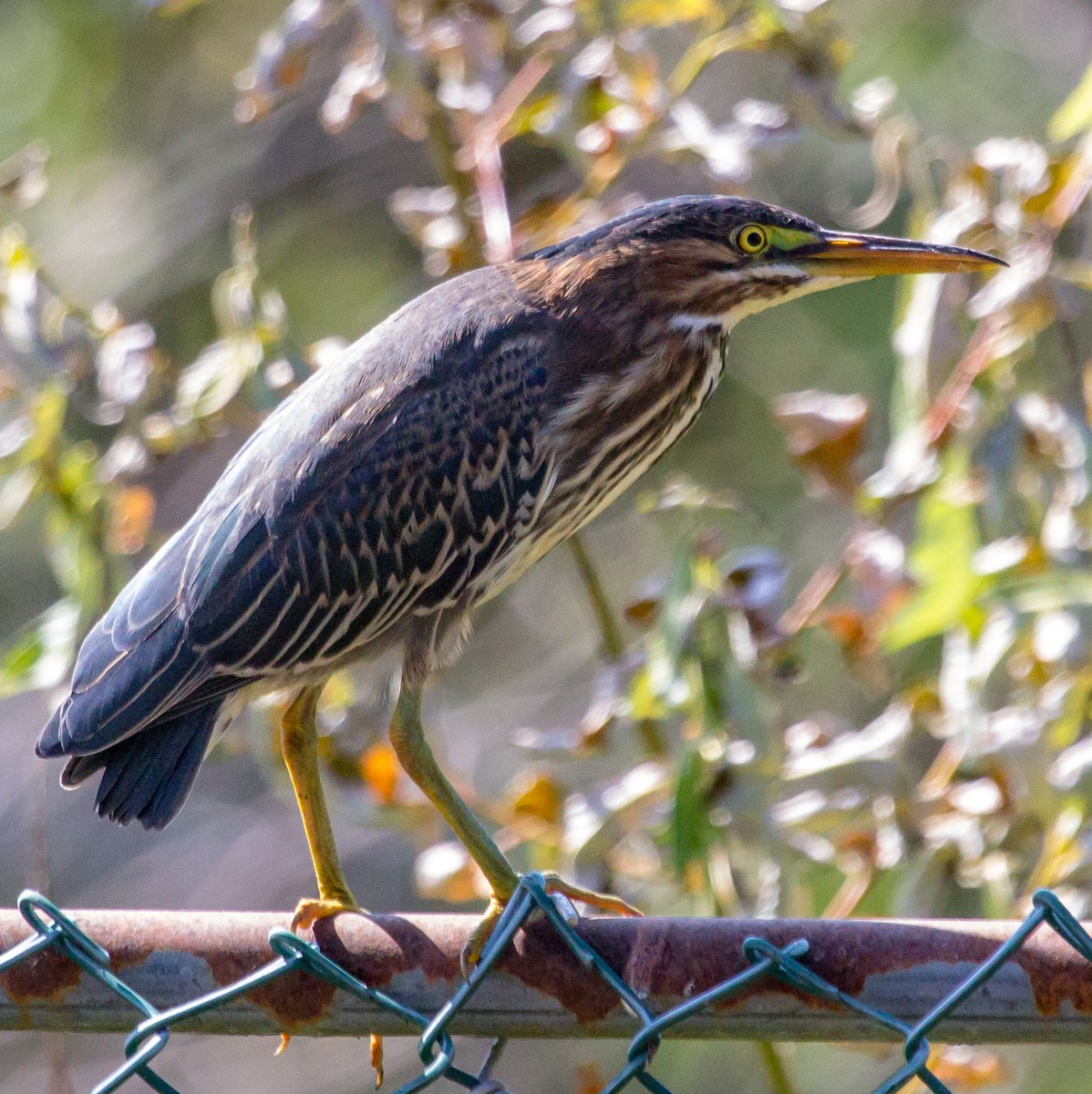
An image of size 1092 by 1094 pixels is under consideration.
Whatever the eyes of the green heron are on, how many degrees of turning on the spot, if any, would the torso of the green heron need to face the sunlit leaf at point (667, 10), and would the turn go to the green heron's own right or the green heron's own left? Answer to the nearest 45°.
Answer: approximately 45° to the green heron's own left

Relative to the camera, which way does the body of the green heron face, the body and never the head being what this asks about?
to the viewer's right

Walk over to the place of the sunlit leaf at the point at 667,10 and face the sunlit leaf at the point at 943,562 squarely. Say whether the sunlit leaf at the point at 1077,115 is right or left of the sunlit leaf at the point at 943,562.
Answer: left
